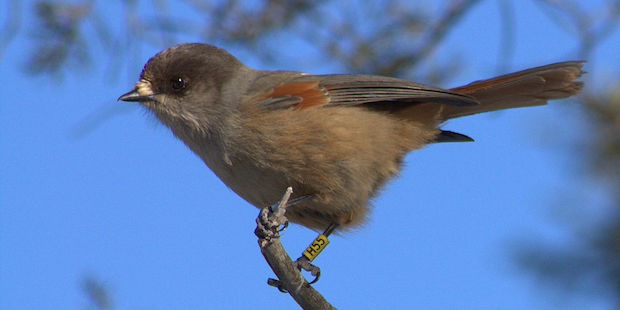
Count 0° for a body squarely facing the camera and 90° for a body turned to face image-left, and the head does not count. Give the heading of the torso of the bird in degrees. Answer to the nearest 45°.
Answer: approximately 90°
